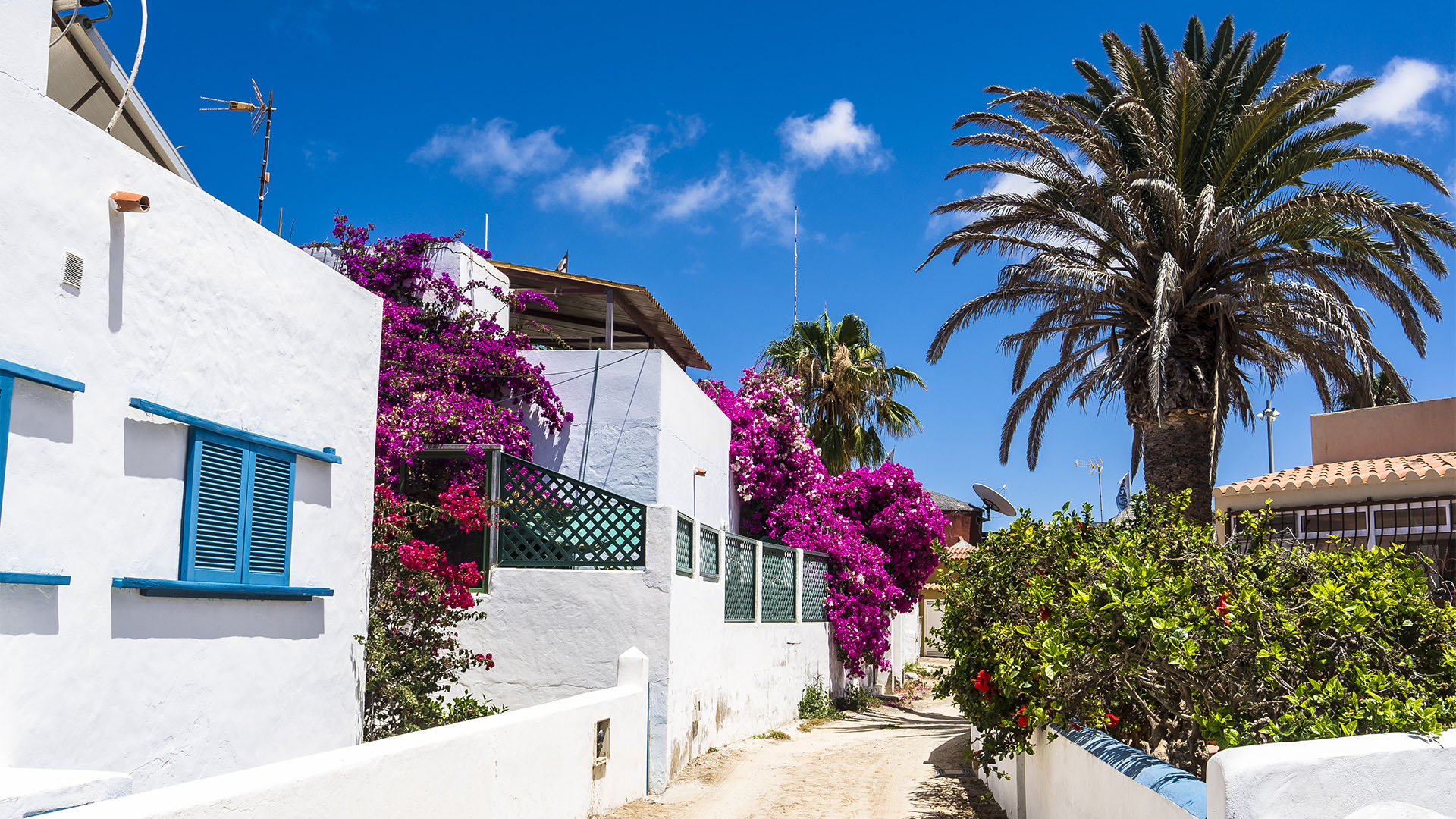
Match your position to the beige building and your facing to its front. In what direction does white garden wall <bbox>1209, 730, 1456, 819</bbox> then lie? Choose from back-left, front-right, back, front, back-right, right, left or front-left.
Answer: front-left

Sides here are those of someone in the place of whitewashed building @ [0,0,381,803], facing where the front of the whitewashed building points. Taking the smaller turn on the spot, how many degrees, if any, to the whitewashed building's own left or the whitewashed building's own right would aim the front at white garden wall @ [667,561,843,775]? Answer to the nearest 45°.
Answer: approximately 90° to the whitewashed building's own left

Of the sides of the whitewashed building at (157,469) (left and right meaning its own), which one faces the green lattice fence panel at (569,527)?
left

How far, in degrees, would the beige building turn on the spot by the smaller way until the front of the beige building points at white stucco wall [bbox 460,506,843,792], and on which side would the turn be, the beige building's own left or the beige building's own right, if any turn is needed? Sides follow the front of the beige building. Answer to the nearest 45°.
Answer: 0° — it already faces it

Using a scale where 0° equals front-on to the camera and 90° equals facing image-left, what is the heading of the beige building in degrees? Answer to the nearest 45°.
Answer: approximately 45°

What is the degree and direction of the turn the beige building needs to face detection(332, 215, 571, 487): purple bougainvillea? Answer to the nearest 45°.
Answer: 0° — it already faces it

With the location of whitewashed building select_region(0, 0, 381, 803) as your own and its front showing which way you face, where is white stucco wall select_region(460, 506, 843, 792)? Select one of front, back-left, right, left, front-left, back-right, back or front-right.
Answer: left

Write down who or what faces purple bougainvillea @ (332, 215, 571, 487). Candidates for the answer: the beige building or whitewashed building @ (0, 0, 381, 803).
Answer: the beige building

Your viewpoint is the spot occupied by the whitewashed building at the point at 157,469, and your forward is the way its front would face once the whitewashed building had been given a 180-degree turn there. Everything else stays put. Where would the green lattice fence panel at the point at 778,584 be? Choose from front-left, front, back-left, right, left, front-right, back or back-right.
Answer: right

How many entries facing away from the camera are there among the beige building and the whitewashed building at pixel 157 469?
0
